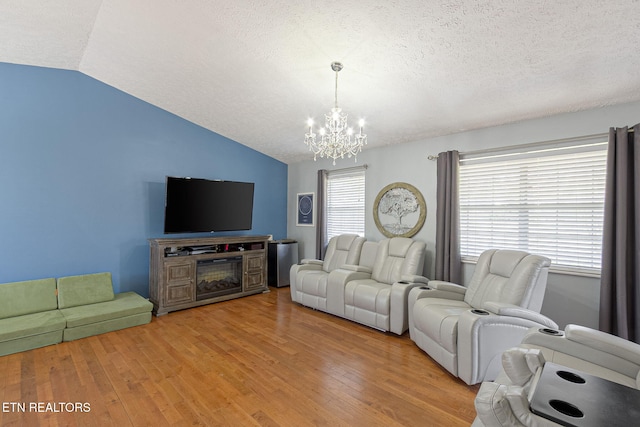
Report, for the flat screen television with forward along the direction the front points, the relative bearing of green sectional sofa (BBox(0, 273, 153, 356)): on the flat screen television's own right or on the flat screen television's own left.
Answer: on the flat screen television's own right

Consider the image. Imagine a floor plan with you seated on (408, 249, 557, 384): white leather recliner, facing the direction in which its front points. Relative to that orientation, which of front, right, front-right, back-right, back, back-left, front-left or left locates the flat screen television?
front-right

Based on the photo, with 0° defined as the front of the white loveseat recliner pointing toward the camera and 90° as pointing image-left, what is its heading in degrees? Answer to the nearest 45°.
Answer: approximately 45°

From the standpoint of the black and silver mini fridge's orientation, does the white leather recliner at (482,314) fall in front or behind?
in front

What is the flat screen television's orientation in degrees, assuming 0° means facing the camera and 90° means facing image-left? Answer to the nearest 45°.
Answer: approximately 315°

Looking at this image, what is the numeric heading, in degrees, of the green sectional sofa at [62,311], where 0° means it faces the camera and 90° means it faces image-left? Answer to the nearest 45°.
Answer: approximately 315°

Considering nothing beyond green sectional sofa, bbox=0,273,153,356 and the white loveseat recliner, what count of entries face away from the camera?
0

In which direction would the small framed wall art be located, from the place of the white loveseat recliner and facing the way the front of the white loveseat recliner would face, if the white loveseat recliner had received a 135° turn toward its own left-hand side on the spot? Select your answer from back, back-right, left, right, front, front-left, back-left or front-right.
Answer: back-left

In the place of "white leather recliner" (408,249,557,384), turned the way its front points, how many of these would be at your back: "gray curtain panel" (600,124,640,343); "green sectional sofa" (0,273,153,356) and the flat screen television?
1

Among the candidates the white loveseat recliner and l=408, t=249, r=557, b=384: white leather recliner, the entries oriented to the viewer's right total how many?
0

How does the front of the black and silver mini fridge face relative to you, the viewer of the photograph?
facing the viewer and to the right of the viewer
